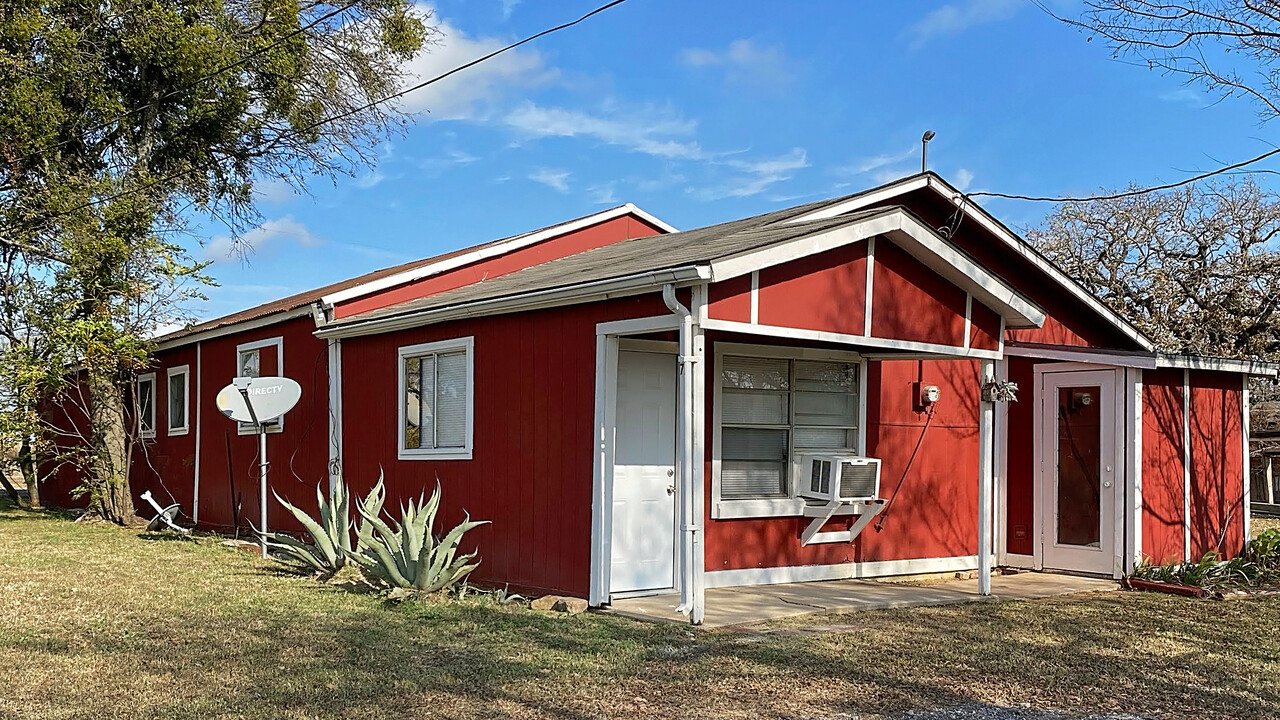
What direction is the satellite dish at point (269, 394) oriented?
toward the camera

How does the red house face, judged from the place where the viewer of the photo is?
facing the viewer and to the right of the viewer

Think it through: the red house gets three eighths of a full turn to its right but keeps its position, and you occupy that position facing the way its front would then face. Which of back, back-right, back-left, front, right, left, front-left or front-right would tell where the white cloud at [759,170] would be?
right

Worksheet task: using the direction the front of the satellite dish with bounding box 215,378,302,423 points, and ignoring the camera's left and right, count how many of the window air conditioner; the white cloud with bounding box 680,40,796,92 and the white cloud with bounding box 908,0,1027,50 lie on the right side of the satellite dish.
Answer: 0

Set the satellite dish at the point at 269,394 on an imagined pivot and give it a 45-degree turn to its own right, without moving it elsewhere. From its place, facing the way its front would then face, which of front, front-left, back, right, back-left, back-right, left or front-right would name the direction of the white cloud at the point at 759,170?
back
